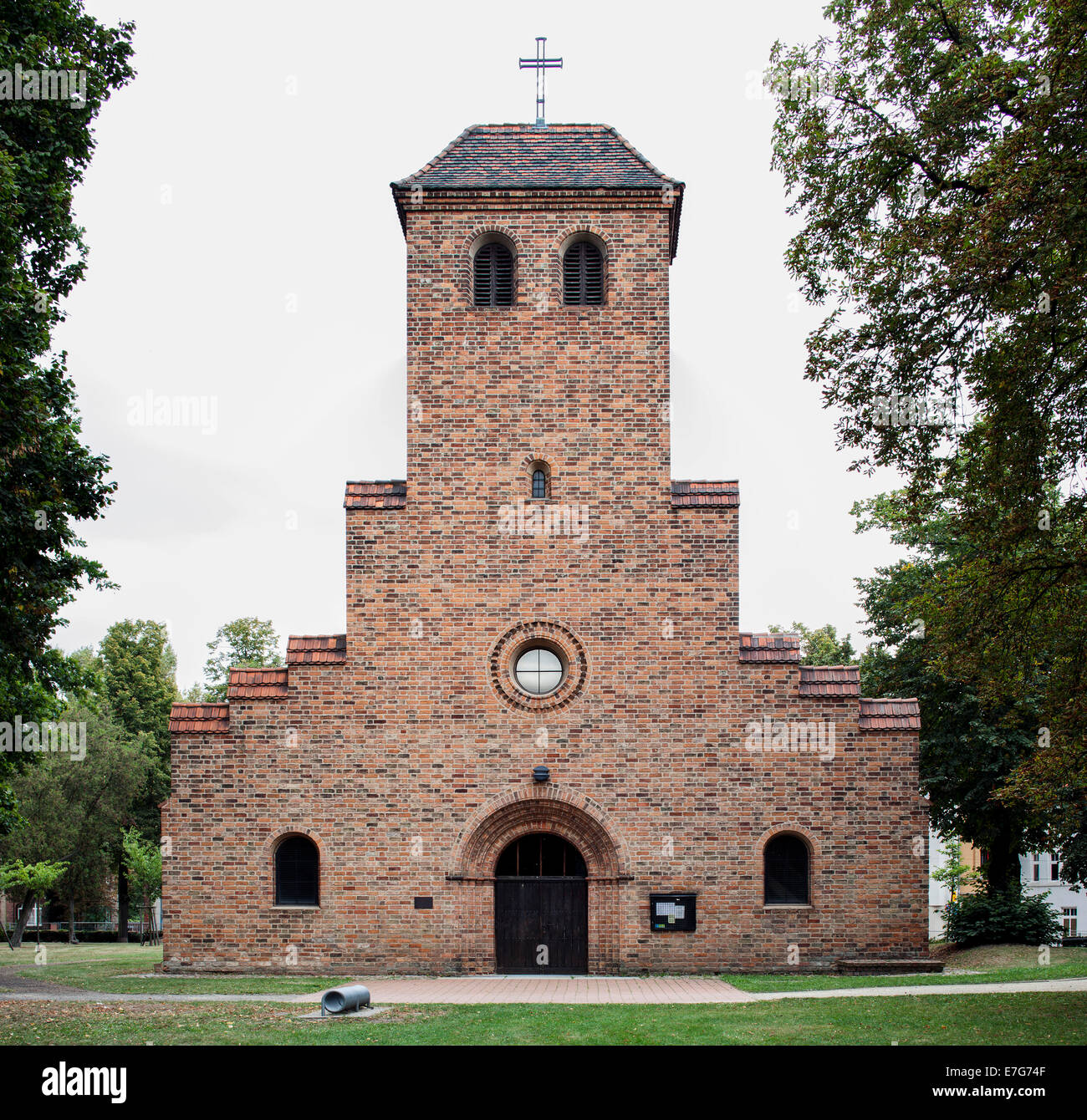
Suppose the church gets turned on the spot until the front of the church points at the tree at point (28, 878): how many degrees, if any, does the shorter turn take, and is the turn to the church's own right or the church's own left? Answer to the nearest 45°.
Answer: approximately 135° to the church's own right

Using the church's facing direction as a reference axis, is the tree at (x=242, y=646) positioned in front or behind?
behind

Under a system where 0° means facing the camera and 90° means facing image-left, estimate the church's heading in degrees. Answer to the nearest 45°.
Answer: approximately 0°
